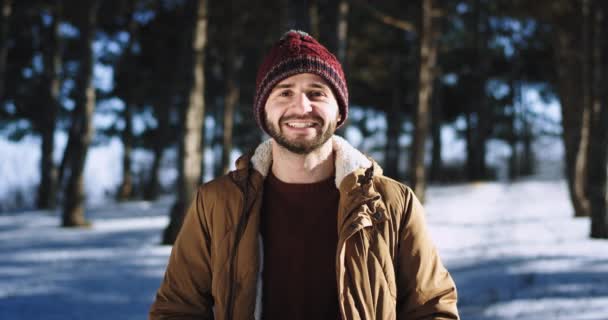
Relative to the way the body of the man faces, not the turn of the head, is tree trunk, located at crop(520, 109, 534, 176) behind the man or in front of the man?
behind

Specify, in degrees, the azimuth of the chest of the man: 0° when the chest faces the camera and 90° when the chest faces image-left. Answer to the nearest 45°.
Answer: approximately 0°

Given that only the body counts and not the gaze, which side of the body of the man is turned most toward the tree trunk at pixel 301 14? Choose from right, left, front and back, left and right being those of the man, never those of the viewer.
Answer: back
